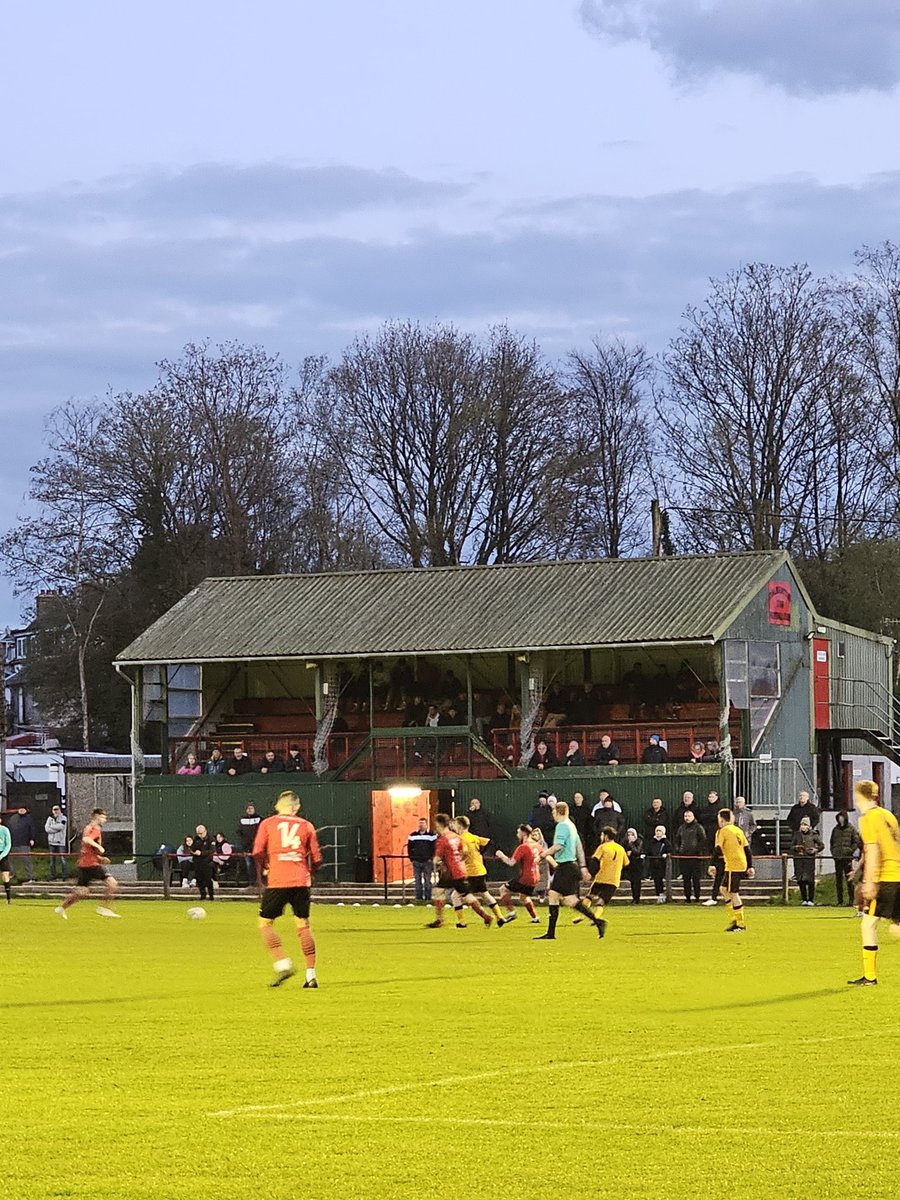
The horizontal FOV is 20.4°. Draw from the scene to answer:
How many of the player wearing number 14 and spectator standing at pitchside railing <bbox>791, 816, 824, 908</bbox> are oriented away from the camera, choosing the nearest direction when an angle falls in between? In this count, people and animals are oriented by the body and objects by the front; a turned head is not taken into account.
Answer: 1

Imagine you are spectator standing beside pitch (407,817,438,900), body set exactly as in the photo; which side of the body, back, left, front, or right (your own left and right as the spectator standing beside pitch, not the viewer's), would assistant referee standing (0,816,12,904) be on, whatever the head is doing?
right

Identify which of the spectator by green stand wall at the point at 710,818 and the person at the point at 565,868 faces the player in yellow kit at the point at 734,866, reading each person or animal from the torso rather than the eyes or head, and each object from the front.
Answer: the spectator by green stand wall

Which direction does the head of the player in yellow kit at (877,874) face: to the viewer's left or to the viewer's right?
to the viewer's left

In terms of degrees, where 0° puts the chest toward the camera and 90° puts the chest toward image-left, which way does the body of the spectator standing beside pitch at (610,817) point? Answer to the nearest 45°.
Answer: approximately 0°

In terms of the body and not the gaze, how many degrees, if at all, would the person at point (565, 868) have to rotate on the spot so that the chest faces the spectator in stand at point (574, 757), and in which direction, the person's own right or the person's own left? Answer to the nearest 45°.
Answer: approximately 90° to the person's own right

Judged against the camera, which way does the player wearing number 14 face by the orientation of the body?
away from the camera

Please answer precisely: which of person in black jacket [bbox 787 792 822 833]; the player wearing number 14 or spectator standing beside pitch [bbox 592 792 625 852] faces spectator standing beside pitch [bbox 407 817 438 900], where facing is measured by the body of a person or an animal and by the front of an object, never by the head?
the player wearing number 14
